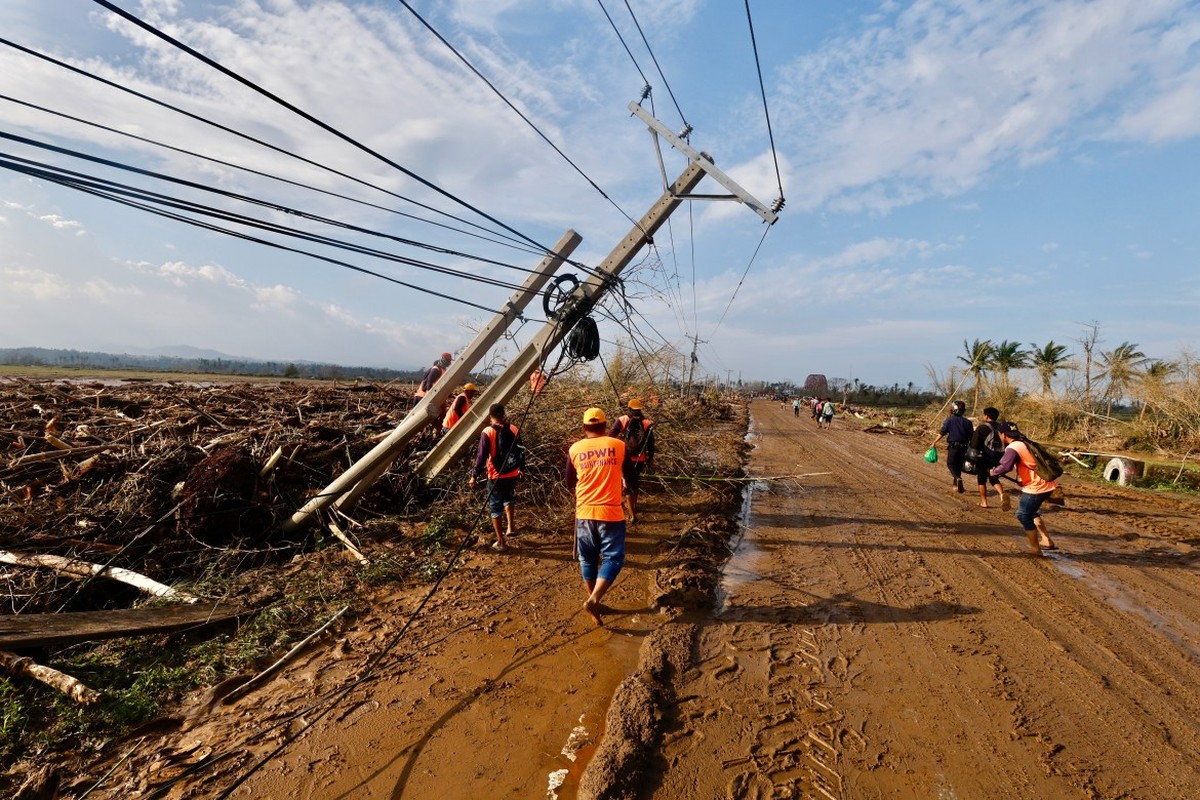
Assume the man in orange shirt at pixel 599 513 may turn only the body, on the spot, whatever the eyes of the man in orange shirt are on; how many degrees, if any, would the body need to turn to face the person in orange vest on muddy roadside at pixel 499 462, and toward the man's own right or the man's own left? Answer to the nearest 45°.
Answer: approximately 45° to the man's own left

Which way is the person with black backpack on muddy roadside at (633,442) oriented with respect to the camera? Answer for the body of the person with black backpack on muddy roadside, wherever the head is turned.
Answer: away from the camera

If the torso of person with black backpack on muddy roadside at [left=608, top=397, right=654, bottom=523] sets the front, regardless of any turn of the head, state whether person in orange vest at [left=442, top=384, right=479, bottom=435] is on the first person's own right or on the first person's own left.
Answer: on the first person's own left

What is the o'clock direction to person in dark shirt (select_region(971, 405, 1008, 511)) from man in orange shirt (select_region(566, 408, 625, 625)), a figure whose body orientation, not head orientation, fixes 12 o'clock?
The person in dark shirt is roughly at 2 o'clock from the man in orange shirt.

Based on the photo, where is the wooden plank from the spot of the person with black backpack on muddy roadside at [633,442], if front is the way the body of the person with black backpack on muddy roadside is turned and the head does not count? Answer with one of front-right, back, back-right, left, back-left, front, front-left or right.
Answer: back-left

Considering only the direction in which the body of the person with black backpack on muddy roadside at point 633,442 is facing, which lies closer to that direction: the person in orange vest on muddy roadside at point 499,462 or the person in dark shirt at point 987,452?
the person in dark shirt

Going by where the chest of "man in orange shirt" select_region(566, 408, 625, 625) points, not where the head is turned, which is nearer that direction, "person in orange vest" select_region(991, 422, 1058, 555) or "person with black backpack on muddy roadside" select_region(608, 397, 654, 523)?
the person with black backpack on muddy roadside

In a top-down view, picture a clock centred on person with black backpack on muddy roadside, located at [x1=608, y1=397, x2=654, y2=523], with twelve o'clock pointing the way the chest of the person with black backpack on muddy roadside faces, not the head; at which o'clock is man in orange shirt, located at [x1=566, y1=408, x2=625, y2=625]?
The man in orange shirt is roughly at 6 o'clock from the person with black backpack on muddy roadside.

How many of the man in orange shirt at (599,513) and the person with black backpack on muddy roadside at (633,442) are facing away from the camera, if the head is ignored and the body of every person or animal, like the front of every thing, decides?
2

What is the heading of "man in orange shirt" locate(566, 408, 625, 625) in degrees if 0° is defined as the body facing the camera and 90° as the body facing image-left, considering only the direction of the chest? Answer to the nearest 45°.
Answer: approximately 180°
